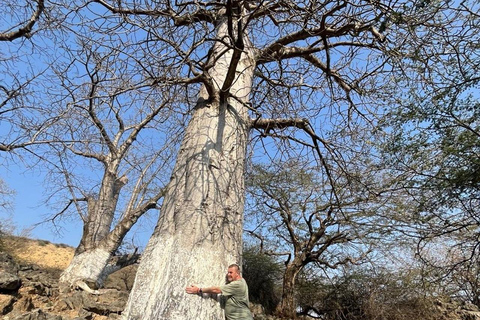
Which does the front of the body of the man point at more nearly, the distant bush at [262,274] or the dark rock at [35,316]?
the dark rock

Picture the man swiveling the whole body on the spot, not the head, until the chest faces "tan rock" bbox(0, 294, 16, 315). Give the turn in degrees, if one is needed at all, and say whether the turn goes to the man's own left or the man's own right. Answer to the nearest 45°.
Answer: approximately 45° to the man's own right

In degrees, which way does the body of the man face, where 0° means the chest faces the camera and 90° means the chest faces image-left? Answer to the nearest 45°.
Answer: approximately 90°

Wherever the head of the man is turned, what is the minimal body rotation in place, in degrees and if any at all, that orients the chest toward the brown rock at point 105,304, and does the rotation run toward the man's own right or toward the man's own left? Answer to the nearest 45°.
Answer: approximately 45° to the man's own right

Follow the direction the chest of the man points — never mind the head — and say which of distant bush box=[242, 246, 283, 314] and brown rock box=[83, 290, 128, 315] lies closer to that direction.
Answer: the brown rock

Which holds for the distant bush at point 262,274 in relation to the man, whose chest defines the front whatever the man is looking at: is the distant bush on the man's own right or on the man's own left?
on the man's own right
